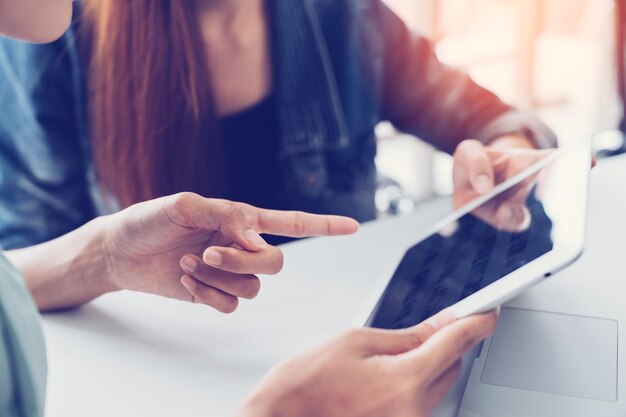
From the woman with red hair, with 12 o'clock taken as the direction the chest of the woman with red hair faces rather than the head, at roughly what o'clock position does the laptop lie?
The laptop is roughly at 11 o'clock from the woman with red hair.

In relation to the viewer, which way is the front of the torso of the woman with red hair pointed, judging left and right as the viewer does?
facing the viewer
